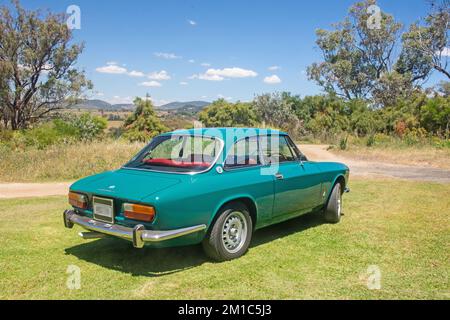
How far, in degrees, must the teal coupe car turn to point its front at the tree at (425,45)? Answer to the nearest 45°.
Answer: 0° — it already faces it

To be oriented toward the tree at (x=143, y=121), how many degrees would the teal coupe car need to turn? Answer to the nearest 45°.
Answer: approximately 45° to its left

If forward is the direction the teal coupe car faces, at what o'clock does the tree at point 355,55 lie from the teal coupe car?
The tree is roughly at 11 o'clock from the teal coupe car.

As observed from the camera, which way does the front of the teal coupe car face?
facing away from the viewer and to the right of the viewer

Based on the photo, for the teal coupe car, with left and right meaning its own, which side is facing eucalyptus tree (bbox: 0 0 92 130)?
left

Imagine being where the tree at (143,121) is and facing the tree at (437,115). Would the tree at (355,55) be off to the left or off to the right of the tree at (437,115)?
left

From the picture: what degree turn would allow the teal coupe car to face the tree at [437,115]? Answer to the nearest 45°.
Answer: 0° — it already faces it

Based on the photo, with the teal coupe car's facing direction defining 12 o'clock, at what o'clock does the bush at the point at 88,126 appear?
The bush is roughly at 10 o'clock from the teal coupe car.

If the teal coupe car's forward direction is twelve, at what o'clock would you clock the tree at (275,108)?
The tree is roughly at 11 o'clock from the teal coupe car.
